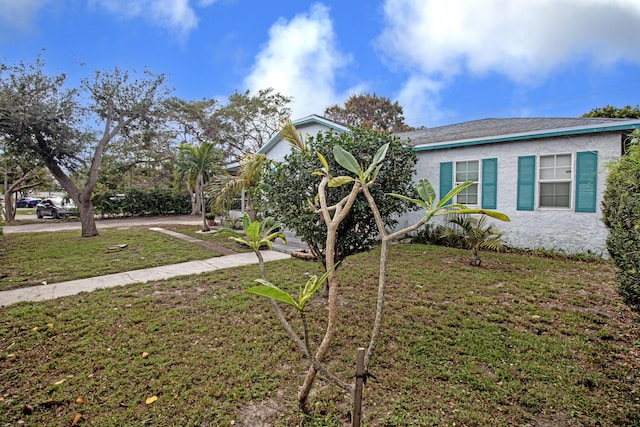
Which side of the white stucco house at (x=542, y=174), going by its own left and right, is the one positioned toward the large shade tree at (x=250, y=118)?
right

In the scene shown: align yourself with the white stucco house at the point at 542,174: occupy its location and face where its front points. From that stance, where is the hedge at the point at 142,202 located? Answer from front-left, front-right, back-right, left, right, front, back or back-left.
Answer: front-right

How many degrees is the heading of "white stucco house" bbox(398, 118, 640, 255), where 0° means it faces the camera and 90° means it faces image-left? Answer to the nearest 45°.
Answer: approximately 45°
